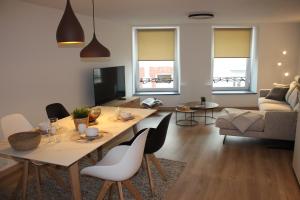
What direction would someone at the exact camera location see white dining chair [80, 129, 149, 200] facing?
facing to the left of the viewer

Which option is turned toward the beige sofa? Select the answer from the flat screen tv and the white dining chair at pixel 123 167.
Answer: the flat screen tv

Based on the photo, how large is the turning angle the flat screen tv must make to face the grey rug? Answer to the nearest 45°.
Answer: approximately 45° to its right

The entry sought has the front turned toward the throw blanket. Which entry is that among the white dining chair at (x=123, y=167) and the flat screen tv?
the flat screen tv

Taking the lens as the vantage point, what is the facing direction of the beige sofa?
facing to the left of the viewer

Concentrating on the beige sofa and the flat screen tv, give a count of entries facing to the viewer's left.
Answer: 1

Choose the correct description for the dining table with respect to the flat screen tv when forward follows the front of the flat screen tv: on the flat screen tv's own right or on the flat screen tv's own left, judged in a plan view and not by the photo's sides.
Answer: on the flat screen tv's own right

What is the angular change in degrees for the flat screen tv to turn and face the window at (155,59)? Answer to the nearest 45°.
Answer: approximately 90° to its left

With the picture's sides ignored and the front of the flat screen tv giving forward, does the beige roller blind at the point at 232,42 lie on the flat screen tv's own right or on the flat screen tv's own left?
on the flat screen tv's own left

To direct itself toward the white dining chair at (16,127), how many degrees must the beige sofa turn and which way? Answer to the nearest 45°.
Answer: approximately 45° to its left

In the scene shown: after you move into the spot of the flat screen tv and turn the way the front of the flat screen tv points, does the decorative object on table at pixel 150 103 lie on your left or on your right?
on your left

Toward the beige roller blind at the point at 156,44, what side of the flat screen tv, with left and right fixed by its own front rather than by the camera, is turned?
left

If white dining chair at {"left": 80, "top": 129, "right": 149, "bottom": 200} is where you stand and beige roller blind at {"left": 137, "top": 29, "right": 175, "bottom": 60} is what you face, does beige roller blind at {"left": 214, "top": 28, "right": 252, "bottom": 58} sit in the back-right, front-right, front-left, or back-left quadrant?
front-right

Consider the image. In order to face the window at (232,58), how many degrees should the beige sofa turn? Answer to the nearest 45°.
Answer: approximately 90° to its right

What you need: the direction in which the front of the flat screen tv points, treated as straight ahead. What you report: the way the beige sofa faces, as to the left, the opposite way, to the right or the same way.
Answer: the opposite way

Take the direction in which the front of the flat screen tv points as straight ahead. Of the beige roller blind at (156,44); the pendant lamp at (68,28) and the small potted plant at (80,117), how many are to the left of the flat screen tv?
1
